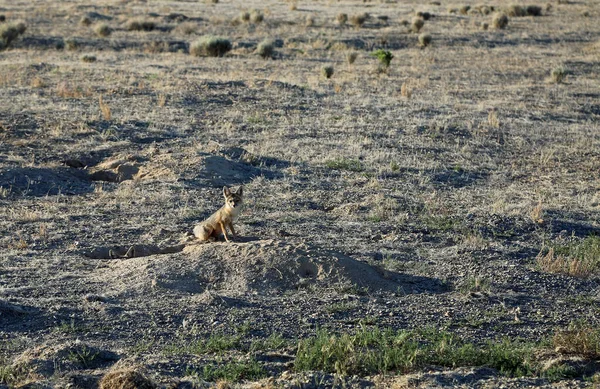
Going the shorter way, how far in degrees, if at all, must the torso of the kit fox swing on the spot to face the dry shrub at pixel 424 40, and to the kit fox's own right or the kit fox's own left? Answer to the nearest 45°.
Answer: approximately 135° to the kit fox's own left

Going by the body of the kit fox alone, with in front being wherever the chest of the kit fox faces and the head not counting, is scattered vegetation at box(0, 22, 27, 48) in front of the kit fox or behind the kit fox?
behind

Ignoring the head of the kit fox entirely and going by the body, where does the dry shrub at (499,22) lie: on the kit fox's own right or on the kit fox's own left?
on the kit fox's own left

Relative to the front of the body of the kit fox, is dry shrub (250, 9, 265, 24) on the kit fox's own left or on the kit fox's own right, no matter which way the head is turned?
on the kit fox's own left

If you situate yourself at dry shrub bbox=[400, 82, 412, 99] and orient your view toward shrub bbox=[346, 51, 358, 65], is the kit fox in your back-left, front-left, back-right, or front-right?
back-left

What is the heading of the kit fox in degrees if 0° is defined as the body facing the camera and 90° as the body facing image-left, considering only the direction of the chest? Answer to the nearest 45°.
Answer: approximately 315°

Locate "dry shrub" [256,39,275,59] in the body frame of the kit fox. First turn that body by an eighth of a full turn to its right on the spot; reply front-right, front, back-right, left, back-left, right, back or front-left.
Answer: back

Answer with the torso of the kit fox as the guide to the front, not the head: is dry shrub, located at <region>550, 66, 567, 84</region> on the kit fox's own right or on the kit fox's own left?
on the kit fox's own left

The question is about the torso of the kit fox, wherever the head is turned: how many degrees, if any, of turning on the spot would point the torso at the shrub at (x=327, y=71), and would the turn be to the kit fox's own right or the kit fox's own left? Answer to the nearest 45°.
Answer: approximately 135° to the kit fox's own left

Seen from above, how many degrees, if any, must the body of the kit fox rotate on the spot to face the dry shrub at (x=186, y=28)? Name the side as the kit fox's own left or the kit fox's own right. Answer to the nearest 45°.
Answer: approximately 135° to the kit fox's own left

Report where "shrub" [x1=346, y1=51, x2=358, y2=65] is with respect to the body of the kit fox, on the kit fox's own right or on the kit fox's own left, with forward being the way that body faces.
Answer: on the kit fox's own left

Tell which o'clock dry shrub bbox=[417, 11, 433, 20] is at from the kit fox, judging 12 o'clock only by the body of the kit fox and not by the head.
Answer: The dry shrub is roughly at 8 o'clock from the kit fox.

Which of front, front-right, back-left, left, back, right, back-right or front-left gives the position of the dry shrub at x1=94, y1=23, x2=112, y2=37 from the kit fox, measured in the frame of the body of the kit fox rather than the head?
back-left

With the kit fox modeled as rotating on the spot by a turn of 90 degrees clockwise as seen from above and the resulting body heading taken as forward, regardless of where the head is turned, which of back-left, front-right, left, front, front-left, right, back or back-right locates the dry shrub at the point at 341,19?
back-right
